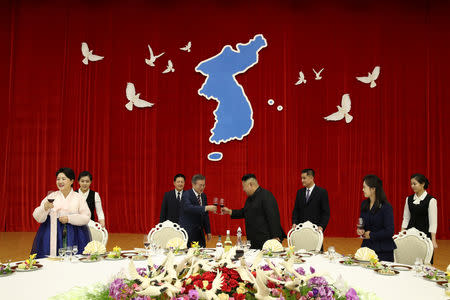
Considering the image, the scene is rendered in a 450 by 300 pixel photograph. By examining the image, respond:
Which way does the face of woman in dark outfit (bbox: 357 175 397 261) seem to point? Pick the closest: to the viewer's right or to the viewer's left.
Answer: to the viewer's left

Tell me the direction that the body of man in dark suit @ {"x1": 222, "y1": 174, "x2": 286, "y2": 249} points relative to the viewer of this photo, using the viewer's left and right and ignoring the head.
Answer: facing to the left of the viewer

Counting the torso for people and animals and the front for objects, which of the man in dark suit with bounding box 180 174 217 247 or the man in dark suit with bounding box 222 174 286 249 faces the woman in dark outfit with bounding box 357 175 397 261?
the man in dark suit with bounding box 180 174 217 247

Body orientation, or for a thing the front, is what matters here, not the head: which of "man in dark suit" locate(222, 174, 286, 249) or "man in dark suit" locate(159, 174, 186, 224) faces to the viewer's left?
"man in dark suit" locate(222, 174, 286, 249)

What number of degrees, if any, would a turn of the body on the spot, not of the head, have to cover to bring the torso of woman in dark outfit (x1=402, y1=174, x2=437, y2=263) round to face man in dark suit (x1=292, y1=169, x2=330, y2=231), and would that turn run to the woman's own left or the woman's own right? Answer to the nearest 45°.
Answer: approximately 45° to the woman's own right

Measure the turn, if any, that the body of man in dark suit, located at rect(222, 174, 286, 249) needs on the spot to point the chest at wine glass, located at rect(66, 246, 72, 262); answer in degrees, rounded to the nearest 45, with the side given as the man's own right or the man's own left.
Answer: approximately 45° to the man's own left

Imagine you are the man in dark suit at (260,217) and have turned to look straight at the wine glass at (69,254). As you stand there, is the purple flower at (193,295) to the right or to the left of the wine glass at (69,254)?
left

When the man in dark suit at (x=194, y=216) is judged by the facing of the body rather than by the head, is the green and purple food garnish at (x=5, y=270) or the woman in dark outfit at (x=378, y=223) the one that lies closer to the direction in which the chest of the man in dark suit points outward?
the woman in dark outfit

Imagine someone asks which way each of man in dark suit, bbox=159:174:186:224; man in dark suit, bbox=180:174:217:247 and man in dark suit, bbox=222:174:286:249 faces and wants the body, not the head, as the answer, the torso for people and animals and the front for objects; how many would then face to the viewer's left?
1

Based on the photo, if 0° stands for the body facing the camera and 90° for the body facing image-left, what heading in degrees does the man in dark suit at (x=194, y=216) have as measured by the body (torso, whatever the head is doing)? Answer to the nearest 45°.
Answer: approximately 315°

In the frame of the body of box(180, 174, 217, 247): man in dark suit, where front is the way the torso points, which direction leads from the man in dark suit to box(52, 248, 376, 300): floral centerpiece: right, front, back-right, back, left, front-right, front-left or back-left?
front-right
